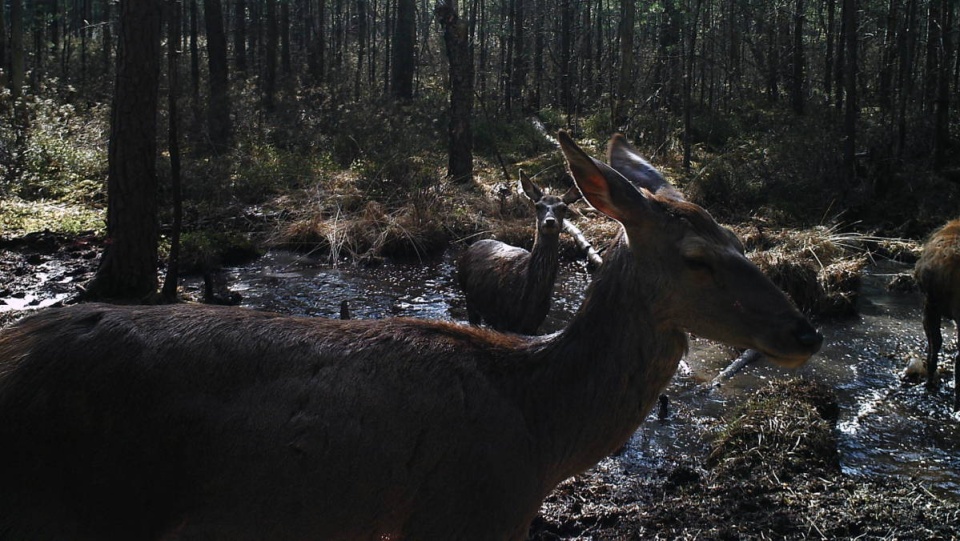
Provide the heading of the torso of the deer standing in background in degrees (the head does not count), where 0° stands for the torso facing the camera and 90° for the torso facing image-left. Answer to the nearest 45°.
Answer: approximately 315°

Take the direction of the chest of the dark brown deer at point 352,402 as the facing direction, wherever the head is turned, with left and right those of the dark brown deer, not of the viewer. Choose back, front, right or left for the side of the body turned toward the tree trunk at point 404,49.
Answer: left

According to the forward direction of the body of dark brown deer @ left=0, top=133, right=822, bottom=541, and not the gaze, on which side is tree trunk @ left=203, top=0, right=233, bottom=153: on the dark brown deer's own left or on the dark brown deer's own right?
on the dark brown deer's own left

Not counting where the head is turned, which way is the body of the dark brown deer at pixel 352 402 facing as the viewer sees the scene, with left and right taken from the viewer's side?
facing to the right of the viewer

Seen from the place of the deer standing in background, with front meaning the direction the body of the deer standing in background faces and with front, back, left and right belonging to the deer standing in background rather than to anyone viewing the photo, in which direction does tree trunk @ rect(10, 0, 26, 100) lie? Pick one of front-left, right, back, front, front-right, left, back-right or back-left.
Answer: back

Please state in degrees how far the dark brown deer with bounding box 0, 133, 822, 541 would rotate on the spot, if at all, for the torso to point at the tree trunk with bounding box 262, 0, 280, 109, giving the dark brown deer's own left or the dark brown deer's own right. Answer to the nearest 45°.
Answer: approximately 90° to the dark brown deer's own left

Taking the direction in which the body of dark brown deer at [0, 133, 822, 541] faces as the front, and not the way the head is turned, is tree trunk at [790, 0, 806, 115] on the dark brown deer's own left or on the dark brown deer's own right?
on the dark brown deer's own left

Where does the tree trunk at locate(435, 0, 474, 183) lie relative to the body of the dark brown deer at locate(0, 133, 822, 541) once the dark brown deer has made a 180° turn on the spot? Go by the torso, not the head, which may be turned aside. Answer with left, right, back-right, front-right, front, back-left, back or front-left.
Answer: right

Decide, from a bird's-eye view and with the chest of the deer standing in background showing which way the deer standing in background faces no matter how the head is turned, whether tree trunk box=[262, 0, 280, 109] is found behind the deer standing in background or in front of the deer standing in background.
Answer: behind

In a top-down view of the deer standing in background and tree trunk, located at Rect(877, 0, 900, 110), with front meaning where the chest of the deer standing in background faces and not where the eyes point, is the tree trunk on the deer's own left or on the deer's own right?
on the deer's own left

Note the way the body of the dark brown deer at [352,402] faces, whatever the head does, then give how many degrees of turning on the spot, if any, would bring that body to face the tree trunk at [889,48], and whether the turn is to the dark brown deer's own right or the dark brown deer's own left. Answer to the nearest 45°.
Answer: approximately 45° to the dark brown deer's own left

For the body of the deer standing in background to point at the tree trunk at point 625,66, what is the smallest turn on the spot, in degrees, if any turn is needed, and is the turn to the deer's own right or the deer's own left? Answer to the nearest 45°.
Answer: approximately 135° to the deer's own left
